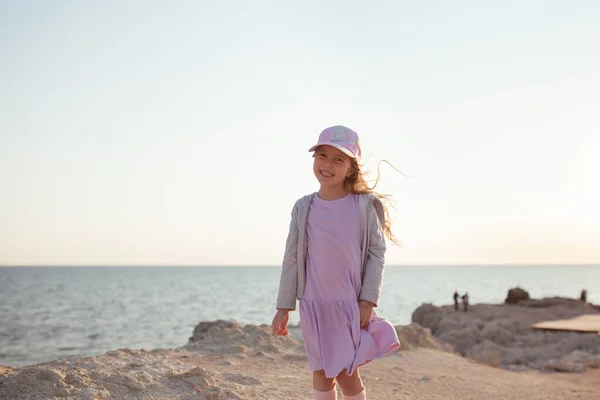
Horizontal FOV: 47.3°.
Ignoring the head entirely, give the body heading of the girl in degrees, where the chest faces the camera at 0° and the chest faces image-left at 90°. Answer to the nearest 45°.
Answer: approximately 0°

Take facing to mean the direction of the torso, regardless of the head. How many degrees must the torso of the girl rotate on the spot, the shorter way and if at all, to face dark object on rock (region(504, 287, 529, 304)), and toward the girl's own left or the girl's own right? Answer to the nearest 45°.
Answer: approximately 180°
